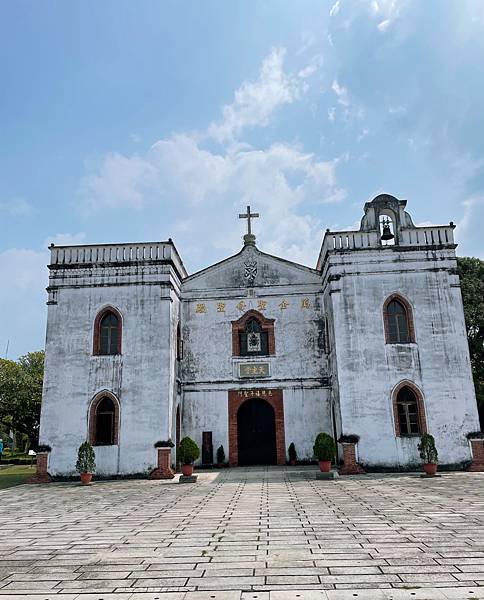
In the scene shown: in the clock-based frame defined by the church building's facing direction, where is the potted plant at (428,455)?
The potted plant is roughly at 10 o'clock from the church building.

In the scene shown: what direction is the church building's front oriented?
toward the camera

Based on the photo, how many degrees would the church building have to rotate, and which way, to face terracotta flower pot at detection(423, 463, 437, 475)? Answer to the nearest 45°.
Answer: approximately 45° to its left

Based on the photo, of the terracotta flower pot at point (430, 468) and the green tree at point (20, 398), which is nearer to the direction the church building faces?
the terracotta flower pot

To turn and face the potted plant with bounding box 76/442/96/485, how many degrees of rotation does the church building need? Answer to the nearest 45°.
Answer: approximately 90° to its right

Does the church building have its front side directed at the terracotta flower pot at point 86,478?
no

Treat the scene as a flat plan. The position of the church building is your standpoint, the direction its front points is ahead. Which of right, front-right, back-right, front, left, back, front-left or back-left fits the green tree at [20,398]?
back-right
